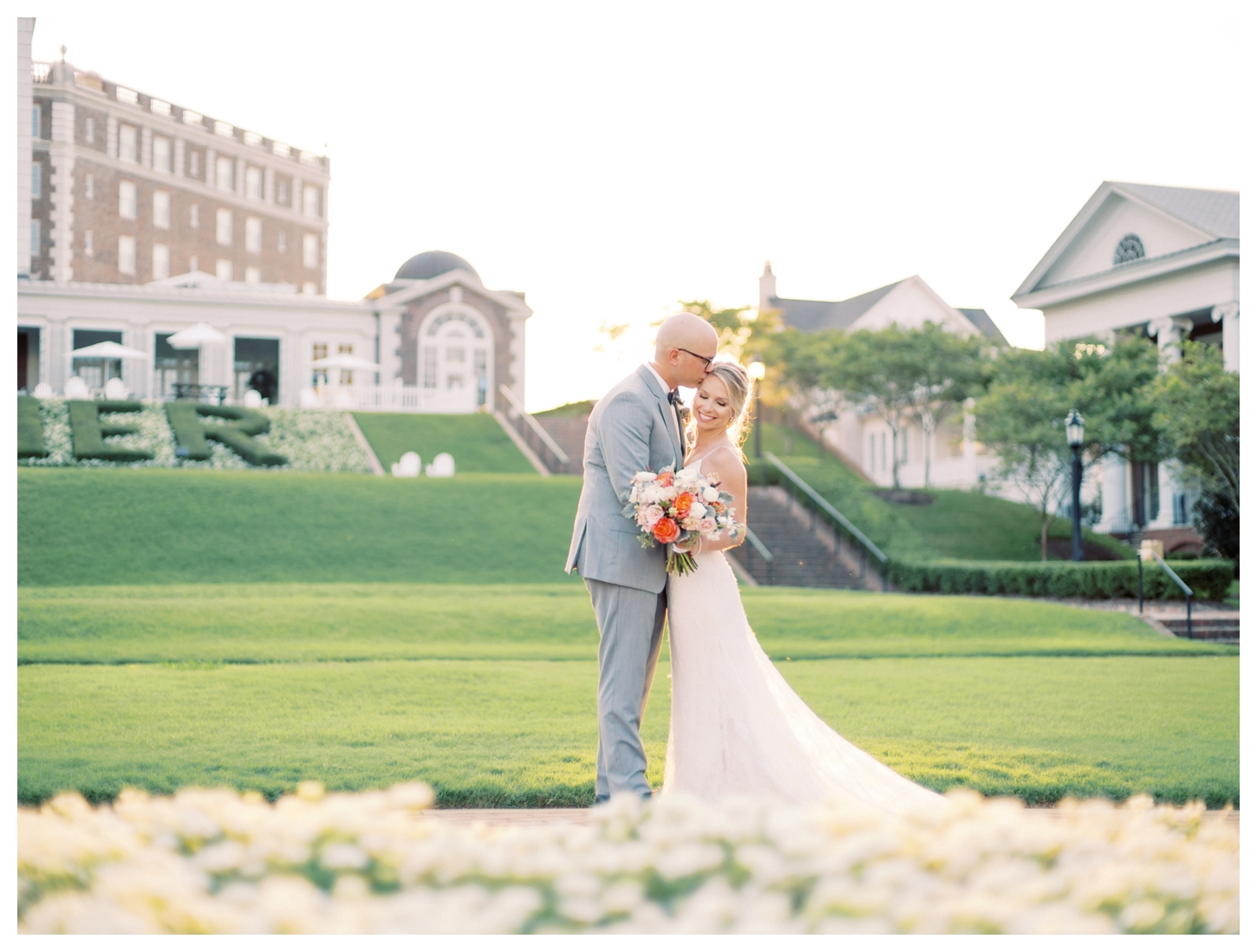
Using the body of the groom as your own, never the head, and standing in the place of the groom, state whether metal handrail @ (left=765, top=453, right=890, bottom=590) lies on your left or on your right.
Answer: on your left

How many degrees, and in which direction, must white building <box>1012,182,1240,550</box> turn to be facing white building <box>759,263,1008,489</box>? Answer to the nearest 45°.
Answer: approximately 90° to its right

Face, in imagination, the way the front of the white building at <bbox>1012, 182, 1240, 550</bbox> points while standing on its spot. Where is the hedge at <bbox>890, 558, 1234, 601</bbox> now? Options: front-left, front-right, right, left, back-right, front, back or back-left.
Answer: front-left

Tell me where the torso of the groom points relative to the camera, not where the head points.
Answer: to the viewer's right

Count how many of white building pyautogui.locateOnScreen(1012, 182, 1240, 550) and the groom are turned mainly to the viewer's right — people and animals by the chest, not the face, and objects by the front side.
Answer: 1

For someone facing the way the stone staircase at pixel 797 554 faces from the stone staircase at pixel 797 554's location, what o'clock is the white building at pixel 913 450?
The white building is roughly at 8 o'clock from the stone staircase.

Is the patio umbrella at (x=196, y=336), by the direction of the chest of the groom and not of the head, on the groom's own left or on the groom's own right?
on the groom's own left

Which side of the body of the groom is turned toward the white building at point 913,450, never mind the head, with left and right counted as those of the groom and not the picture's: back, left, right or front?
left

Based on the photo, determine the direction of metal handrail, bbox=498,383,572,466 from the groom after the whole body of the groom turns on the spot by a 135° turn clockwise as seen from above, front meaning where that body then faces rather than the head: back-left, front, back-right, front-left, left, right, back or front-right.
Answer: back-right

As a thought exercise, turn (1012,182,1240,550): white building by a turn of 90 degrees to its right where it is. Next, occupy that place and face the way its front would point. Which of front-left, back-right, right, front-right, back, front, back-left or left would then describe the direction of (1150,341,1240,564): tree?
back-left

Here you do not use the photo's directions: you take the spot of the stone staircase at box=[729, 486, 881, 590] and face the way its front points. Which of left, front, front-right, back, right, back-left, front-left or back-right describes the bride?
front-right
